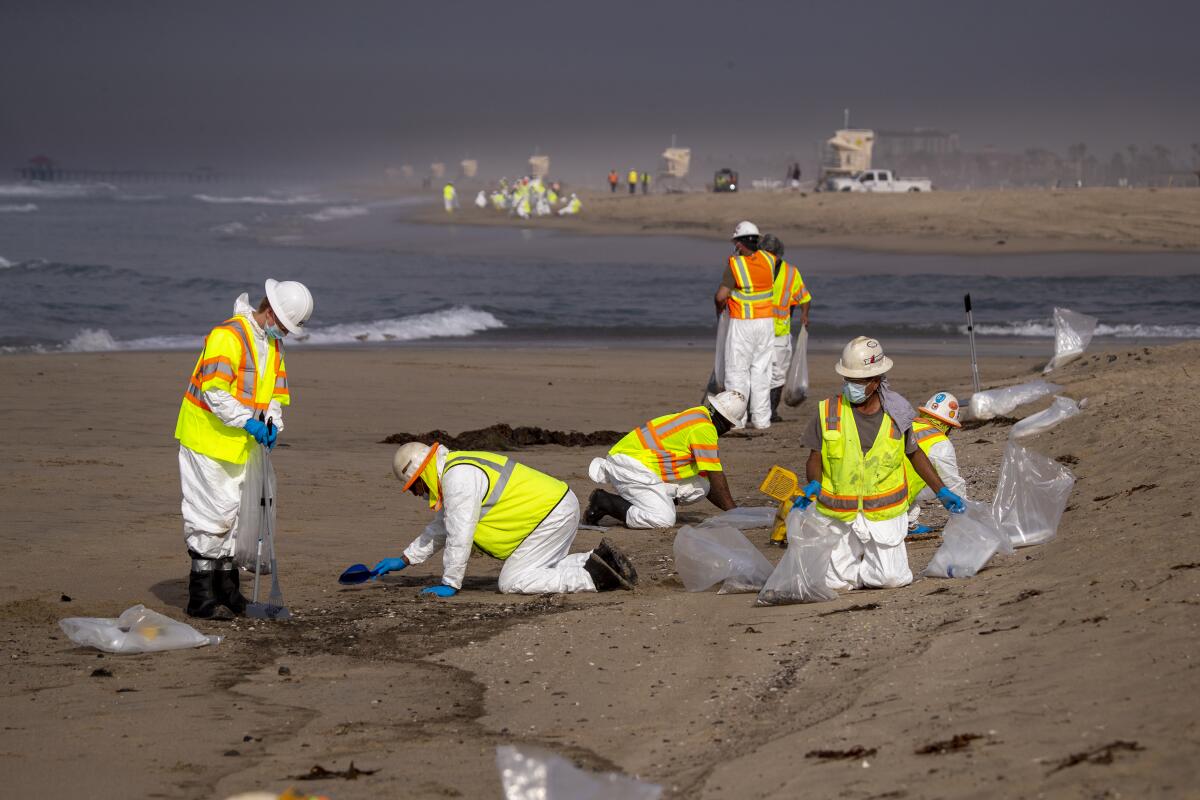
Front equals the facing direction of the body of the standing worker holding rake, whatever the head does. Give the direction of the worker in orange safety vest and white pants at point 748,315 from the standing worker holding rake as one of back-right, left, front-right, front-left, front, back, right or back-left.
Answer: left

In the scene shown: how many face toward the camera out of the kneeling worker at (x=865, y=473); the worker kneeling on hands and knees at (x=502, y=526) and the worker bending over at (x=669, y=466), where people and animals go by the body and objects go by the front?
1

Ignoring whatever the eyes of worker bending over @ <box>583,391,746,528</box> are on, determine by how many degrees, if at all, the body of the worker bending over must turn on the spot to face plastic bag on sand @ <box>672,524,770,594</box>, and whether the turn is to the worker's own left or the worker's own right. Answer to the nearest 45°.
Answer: approximately 90° to the worker's own right

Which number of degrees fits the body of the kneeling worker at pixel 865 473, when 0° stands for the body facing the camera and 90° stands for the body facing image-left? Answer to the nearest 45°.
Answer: approximately 0°

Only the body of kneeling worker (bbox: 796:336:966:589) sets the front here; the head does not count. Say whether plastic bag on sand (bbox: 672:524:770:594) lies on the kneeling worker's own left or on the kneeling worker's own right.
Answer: on the kneeling worker's own right

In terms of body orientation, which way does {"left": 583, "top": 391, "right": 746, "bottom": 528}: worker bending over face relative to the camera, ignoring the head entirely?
to the viewer's right

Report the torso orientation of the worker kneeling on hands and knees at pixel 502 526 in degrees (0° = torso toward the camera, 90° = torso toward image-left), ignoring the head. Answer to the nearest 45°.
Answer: approximately 90°

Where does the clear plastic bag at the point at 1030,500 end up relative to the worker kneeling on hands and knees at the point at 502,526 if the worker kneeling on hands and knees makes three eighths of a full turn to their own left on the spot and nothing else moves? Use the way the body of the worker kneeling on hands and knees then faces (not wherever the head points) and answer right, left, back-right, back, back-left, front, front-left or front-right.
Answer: front-left

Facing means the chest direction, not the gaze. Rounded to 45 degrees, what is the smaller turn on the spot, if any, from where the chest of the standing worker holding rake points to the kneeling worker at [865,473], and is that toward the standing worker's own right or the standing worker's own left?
approximately 45° to the standing worker's own left

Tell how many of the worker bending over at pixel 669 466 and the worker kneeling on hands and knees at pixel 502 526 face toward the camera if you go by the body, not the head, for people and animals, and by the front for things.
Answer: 0

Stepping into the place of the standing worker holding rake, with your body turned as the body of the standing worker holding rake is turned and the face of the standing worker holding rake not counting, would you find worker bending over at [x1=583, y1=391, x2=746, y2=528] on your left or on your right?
on your left

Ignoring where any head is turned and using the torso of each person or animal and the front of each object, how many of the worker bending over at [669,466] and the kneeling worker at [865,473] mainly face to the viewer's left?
0

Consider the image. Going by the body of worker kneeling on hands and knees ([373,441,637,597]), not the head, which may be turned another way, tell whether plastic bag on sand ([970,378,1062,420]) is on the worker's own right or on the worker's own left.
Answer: on the worker's own right

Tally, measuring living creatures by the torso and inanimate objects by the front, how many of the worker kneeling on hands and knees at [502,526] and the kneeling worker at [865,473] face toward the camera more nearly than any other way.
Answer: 1
